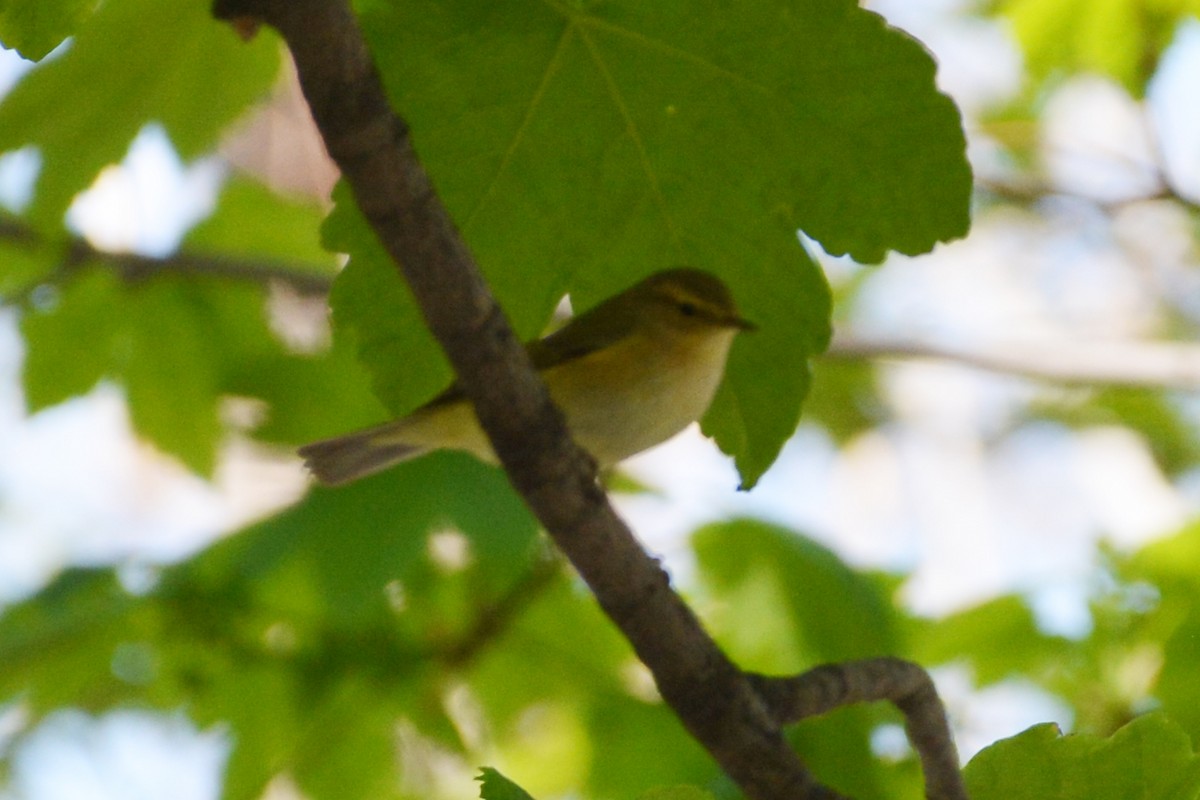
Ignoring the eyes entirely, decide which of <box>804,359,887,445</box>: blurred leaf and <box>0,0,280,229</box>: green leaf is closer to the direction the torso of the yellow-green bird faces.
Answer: the blurred leaf

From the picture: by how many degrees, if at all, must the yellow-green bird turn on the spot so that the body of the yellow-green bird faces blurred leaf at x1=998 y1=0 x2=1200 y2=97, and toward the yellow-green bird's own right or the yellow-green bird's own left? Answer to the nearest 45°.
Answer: approximately 45° to the yellow-green bird's own left

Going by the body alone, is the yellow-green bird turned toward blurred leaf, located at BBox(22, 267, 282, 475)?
no

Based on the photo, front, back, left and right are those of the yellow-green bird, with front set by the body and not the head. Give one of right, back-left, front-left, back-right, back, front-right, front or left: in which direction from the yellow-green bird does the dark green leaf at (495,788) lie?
right

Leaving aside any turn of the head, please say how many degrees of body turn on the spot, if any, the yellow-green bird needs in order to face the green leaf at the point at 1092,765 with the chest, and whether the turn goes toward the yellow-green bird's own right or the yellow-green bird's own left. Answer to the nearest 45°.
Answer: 0° — it already faces it

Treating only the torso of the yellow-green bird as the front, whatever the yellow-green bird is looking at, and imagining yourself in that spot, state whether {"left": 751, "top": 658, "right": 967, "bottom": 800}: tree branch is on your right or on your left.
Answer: on your right

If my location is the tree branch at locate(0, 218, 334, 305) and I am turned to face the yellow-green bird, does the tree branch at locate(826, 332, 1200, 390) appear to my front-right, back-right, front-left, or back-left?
front-left

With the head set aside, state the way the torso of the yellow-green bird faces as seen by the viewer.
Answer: to the viewer's right

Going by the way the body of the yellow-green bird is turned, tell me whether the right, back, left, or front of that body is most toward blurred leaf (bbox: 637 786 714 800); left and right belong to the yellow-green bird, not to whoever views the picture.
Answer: right

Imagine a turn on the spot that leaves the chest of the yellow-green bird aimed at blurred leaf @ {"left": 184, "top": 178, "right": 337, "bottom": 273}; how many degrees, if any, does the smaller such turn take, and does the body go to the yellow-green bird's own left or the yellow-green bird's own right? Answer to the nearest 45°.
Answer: approximately 135° to the yellow-green bird's own left

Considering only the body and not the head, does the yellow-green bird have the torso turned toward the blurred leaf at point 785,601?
no
